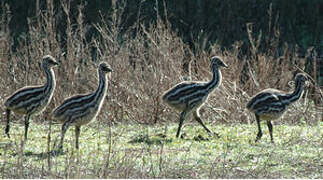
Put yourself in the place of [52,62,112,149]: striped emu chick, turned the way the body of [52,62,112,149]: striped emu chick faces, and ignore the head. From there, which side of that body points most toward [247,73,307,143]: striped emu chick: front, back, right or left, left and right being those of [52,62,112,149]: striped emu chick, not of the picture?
front

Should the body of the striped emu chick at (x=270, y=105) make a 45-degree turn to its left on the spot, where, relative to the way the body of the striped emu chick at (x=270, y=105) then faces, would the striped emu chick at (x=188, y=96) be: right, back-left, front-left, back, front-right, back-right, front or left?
back-left

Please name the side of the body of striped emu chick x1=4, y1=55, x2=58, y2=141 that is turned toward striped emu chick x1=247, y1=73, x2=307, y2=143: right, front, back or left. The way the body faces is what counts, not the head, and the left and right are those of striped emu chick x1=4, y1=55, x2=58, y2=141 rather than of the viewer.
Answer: front

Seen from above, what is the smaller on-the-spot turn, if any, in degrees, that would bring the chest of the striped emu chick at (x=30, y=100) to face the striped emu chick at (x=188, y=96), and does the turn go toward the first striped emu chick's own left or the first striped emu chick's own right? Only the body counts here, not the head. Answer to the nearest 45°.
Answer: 0° — it already faces it

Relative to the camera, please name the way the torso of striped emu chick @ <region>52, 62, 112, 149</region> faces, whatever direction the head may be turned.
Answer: to the viewer's right

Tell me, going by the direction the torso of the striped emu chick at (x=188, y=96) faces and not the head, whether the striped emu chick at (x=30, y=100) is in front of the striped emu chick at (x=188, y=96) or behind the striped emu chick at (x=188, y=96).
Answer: behind

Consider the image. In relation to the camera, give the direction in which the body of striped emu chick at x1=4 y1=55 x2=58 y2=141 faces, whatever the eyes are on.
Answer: to the viewer's right

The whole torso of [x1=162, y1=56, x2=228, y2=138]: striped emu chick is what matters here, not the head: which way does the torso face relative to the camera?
to the viewer's right

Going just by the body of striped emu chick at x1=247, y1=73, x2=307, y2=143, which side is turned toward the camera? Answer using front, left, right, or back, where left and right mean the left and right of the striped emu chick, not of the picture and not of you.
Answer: right
